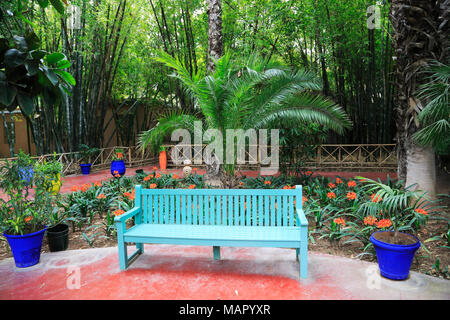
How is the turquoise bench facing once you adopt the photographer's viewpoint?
facing the viewer

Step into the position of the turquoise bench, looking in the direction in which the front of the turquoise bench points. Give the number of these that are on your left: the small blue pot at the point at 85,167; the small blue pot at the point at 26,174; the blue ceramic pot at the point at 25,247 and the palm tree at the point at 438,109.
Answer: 1

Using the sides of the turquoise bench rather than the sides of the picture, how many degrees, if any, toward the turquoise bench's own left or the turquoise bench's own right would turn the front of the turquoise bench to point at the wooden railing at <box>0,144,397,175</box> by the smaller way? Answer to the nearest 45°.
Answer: approximately 135° to the turquoise bench's own left

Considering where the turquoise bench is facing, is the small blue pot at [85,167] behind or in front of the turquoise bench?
behind

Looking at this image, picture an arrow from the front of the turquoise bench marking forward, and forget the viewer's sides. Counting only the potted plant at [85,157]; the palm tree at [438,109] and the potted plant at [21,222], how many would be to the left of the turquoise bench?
1

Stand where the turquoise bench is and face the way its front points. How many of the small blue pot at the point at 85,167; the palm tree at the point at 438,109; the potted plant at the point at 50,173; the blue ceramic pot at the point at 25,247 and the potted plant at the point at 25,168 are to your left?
1

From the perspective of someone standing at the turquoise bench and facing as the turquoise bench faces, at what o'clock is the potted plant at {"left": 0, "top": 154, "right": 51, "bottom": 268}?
The potted plant is roughly at 3 o'clock from the turquoise bench.

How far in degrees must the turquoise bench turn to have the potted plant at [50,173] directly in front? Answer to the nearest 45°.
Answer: approximately 135° to its right

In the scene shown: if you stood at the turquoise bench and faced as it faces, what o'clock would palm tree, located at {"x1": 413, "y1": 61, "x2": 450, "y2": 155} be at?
The palm tree is roughly at 9 o'clock from the turquoise bench.

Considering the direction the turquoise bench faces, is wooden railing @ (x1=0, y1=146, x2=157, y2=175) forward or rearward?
rearward

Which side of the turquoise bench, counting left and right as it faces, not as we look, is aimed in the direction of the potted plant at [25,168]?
right

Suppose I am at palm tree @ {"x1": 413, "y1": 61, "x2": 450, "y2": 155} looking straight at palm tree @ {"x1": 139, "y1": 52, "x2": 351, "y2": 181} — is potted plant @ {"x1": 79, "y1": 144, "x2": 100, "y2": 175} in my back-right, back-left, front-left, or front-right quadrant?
front-left
